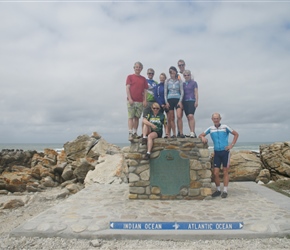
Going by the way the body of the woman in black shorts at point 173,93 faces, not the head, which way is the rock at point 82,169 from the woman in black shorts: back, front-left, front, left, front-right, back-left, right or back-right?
back-right

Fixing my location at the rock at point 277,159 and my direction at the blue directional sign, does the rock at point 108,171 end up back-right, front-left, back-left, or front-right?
front-right

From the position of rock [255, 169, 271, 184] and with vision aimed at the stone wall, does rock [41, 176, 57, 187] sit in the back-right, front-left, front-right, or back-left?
front-right

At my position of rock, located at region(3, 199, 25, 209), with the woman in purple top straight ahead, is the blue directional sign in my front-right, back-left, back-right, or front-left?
front-right

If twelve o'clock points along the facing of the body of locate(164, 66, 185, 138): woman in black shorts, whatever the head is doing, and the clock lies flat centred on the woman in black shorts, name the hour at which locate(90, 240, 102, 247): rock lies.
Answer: The rock is roughly at 1 o'clock from the woman in black shorts.

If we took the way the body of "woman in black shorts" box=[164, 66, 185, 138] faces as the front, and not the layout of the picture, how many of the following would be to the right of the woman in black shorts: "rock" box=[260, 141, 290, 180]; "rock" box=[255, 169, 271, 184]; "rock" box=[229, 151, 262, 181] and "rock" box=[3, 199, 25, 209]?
1

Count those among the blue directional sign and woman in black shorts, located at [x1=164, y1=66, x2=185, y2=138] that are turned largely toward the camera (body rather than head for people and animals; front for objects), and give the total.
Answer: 2

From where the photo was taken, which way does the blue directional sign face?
toward the camera

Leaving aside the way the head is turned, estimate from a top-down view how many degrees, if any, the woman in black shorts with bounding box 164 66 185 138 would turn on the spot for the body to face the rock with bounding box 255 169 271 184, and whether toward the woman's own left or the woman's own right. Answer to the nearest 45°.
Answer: approximately 135° to the woman's own left

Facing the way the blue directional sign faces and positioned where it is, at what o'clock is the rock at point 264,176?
The rock is roughly at 7 o'clock from the blue directional sign.

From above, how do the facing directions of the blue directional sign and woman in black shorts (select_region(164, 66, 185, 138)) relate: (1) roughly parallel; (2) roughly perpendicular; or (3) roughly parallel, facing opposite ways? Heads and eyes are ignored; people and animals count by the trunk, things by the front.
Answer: roughly parallel
